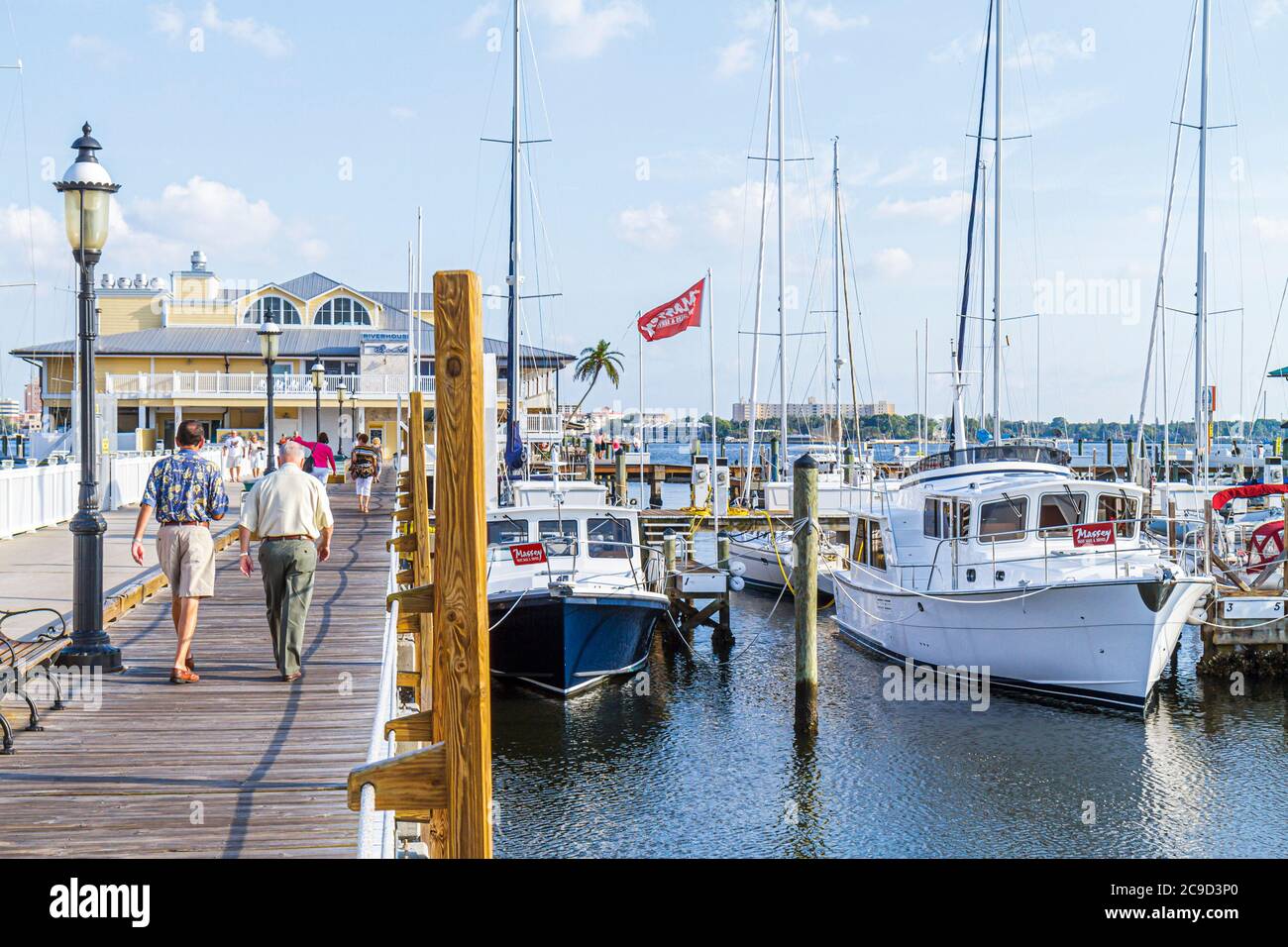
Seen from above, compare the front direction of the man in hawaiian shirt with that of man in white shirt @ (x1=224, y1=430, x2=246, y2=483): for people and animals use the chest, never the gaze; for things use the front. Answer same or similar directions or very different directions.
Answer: very different directions

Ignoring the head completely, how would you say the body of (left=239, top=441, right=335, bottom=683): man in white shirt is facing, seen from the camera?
away from the camera

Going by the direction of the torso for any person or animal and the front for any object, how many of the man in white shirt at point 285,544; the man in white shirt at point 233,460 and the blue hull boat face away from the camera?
1

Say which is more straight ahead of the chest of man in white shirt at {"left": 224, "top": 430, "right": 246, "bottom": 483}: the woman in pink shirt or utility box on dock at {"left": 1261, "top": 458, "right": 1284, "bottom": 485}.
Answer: the woman in pink shirt

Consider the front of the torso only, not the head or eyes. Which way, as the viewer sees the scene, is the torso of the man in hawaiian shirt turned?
away from the camera

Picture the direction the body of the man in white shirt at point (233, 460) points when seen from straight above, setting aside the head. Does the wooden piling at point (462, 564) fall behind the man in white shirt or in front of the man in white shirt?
in front

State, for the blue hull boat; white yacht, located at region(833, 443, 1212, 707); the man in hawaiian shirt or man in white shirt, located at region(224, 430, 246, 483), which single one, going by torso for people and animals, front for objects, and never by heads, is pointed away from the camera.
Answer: the man in hawaiian shirt

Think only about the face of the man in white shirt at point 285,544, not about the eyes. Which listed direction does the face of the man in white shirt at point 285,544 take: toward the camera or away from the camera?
away from the camera

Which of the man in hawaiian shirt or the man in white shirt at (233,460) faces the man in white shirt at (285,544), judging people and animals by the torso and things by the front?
the man in white shirt at (233,460)

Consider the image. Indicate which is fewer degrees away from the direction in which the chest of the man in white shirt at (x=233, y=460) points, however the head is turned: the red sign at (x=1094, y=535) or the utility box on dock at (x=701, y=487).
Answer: the red sign

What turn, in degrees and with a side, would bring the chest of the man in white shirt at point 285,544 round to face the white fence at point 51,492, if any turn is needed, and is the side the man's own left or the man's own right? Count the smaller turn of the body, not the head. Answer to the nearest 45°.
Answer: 0° — they already face it

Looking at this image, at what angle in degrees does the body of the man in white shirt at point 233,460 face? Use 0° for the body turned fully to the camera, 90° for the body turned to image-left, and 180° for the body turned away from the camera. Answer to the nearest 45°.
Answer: approximately 0°

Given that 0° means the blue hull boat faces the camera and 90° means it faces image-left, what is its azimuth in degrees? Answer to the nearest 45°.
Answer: approximately 0°

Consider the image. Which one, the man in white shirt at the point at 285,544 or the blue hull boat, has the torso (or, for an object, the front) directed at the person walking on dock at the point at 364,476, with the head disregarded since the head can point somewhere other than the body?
the man in white shirt

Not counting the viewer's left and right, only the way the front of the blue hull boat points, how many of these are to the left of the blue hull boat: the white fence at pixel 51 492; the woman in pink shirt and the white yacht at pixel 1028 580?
1

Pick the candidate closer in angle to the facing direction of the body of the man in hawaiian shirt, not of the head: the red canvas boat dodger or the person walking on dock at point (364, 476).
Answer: the person walking on dock

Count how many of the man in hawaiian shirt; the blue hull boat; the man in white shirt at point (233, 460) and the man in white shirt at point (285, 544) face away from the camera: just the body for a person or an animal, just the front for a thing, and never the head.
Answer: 2
